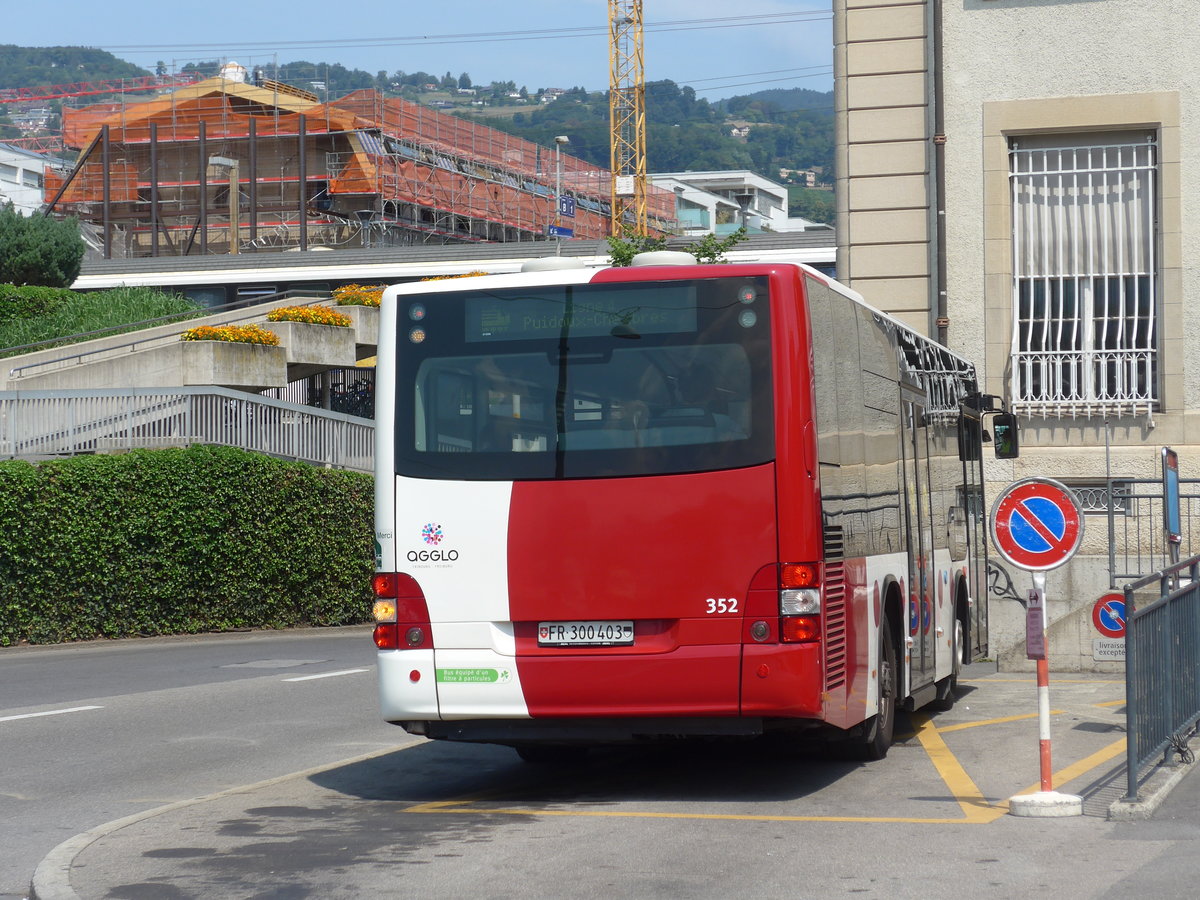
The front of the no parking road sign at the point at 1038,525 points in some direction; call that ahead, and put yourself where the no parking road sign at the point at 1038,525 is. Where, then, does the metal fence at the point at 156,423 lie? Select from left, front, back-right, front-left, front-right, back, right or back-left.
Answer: back-right

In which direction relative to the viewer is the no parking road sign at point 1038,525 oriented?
toward the camera

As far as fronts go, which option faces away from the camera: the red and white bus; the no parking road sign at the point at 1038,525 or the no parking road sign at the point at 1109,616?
the red and white bus

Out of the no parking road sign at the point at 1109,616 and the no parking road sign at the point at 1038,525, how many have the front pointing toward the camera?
2

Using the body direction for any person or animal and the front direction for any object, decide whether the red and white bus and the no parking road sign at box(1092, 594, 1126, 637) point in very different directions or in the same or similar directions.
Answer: very different directions

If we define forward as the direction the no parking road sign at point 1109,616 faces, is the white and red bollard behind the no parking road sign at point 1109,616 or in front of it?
in front

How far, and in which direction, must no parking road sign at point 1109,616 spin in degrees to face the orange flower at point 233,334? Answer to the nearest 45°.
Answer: approximately 135° to its right

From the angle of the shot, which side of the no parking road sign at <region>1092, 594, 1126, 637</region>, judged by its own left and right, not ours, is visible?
front

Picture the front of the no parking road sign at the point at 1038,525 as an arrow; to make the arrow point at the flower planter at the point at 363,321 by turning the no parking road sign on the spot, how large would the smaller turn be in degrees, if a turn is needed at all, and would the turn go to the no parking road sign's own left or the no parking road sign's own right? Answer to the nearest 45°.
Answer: approximately 135° to the no parking road sign's own right

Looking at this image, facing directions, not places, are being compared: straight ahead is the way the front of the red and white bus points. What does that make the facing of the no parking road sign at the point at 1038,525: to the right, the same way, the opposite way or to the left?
the opposite way

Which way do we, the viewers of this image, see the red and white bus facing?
facing away from the viewer
